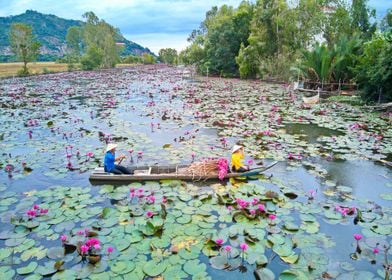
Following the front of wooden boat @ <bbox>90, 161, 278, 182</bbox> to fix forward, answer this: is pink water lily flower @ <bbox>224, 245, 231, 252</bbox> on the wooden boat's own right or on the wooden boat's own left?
on the wooden boat's own right

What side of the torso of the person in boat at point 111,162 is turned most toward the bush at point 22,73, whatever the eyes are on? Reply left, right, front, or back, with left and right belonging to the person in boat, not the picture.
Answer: left

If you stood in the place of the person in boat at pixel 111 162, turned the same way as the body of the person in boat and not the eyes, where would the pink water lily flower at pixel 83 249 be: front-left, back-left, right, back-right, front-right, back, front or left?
right

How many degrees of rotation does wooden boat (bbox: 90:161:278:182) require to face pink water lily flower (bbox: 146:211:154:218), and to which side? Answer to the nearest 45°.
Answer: approximately 90° to its right

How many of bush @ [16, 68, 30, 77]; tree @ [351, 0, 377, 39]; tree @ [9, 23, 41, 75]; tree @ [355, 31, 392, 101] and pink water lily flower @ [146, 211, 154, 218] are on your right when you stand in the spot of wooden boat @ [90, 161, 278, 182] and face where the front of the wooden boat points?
1

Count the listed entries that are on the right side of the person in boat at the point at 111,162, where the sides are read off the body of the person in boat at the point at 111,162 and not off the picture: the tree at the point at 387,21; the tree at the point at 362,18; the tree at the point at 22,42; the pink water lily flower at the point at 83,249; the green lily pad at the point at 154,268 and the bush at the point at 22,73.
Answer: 2

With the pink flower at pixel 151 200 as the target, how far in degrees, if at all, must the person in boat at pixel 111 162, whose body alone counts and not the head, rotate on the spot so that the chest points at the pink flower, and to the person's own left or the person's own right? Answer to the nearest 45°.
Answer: approximately 45° to the person's own right

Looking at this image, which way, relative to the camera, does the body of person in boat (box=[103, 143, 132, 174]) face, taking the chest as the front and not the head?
to the viewer's right

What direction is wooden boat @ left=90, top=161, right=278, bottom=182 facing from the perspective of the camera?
to the viewer's right

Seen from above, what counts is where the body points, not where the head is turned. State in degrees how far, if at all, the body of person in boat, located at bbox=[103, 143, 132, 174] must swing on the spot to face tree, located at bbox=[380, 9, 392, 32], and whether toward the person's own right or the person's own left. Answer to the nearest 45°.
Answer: approximately 45° to the person's own left

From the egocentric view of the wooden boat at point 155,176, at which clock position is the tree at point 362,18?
The tree is roughly at 10 o'clock from the wooden boat.
